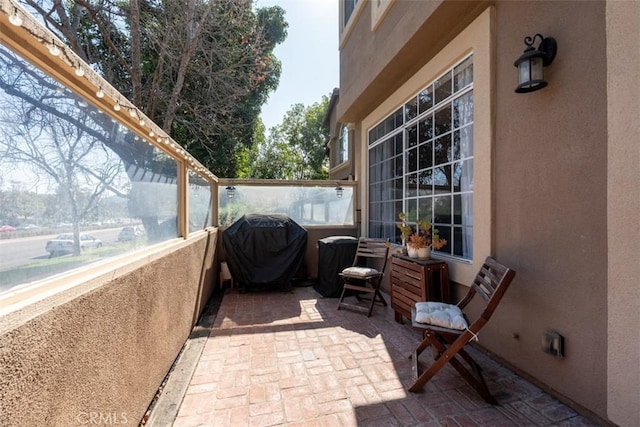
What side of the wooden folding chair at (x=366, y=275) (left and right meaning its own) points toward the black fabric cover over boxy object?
right

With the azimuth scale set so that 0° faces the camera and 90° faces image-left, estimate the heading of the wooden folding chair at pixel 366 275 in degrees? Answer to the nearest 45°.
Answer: approximately 45°

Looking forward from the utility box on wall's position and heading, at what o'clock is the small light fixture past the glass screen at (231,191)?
The small light fixture past the glass screen is roughly at 2 o'clock from the utility box on wall.

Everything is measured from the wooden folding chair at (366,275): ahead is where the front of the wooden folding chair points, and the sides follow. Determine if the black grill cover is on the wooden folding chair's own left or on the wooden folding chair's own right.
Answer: on the wooden folding chair's own right

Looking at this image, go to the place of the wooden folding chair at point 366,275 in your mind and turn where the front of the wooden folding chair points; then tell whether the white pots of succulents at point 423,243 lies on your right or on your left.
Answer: on your left

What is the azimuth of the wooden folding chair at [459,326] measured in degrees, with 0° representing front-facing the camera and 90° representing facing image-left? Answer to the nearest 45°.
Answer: approximately 90°

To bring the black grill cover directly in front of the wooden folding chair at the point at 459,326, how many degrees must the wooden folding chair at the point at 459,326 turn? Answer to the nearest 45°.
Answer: approximately 45° to its right
